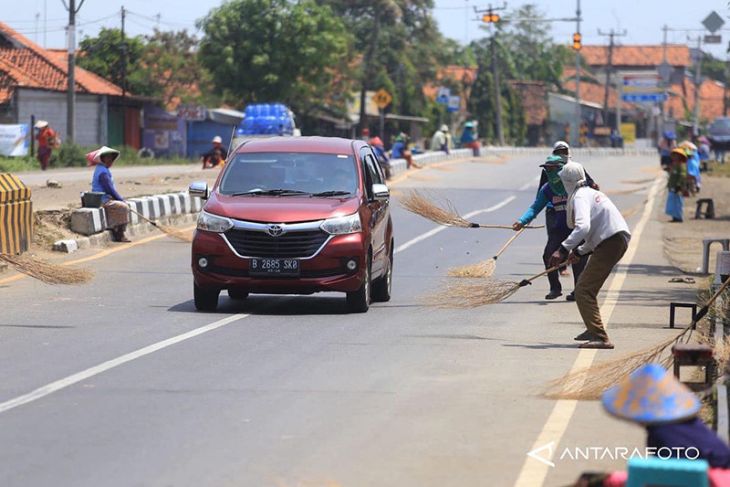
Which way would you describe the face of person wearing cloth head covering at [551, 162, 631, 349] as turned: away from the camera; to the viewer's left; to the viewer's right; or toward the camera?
to the viewer's left

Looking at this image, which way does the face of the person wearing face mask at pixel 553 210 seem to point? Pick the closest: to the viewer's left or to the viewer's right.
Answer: to the viewer's left

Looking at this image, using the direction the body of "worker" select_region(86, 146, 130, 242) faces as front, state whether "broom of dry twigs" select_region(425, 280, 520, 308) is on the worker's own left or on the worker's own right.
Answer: on the worker's own right

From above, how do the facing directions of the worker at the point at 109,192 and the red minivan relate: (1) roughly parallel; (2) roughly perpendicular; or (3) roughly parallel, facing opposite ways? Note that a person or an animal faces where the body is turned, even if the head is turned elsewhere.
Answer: roughly perpendicular

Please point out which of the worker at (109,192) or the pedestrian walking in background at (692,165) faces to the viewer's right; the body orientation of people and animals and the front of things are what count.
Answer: the worker

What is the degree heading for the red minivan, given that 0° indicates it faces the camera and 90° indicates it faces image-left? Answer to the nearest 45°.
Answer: approximately 0°

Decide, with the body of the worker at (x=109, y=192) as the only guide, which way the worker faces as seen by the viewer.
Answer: to the viewer's right
